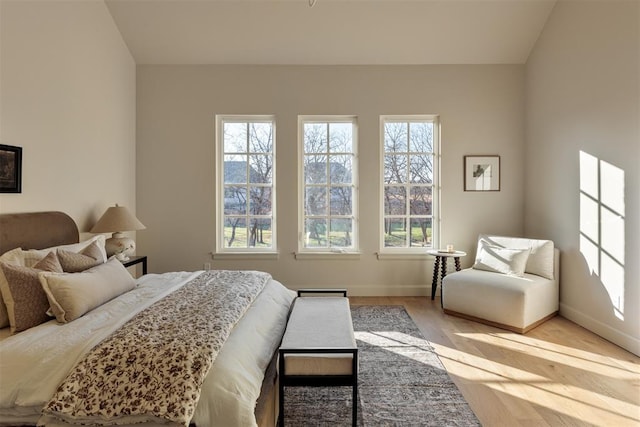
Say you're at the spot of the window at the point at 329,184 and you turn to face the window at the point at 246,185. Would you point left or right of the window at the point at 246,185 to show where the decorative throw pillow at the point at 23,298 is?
left

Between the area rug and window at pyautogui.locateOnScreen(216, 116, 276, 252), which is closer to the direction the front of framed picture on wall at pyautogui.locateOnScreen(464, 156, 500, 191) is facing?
the area rug

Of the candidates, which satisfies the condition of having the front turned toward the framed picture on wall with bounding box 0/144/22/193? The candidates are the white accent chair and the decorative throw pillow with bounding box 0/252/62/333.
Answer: the white accent chair

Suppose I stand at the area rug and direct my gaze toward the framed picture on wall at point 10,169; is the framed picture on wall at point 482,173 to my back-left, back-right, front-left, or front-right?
back-right

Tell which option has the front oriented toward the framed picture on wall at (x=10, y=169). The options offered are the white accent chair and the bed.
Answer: the white accent chair

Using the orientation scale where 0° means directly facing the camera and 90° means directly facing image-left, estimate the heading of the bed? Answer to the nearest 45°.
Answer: approximately 315°

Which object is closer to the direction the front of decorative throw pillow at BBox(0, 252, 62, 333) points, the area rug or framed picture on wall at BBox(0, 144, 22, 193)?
the area rug

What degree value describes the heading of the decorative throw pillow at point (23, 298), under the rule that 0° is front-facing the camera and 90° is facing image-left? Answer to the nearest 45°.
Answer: approximately 315°

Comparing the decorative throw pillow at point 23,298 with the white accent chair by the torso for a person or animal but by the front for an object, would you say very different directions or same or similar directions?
very different directions

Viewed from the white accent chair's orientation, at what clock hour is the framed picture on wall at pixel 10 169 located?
The framed picture on wall is roughly at 12 o'clock from the white accent chair.

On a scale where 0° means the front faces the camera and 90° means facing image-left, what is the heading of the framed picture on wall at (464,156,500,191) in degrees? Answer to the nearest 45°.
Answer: approximately 0°

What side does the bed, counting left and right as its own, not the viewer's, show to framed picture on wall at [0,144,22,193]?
back

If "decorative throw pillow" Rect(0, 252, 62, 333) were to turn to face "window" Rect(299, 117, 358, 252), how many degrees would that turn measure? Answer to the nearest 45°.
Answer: approximately 45° to its left
